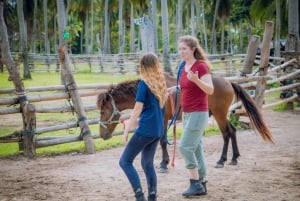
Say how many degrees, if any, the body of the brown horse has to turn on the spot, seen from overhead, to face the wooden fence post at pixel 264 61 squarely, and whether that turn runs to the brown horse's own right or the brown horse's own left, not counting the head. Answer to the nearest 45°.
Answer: approximately 90° to the brown horse's own right

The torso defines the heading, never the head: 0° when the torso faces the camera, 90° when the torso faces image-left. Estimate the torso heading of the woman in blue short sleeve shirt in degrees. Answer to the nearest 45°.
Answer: approximately 135°

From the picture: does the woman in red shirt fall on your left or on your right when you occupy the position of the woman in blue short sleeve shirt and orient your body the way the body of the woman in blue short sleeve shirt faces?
on your right

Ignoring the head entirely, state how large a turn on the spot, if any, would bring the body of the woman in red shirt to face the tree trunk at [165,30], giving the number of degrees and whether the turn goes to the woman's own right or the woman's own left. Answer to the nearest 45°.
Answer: approximately 135° to the woman's own right

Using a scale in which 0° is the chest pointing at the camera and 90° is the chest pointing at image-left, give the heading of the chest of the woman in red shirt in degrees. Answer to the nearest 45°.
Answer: approximately 45°

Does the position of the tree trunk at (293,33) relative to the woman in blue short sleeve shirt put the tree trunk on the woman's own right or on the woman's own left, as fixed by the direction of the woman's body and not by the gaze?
on the woman's own right

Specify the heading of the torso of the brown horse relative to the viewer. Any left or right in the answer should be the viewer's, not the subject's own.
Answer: facing to the left of the viewer

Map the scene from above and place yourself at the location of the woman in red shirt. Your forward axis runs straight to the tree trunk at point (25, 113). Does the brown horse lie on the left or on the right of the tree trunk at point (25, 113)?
right

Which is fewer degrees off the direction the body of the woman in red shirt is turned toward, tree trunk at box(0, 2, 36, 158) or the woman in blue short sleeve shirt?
the woman in blue short sleeve shirt

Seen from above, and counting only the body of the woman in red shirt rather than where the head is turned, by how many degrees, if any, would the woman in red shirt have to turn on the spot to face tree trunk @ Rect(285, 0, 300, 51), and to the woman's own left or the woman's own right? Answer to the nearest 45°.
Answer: approximately 135° to the woman's own right

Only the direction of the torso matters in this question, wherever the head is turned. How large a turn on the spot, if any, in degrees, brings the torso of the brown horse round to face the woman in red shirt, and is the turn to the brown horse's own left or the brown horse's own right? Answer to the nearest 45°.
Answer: approximately 90° to the brown horse's own left

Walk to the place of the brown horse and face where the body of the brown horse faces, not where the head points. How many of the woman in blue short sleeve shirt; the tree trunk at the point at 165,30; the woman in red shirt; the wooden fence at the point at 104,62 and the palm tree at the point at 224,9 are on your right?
3

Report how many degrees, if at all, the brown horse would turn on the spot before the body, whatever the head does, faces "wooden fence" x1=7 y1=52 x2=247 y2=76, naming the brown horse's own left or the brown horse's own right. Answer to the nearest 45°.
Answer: approximately 90° to the brown horse's own right
